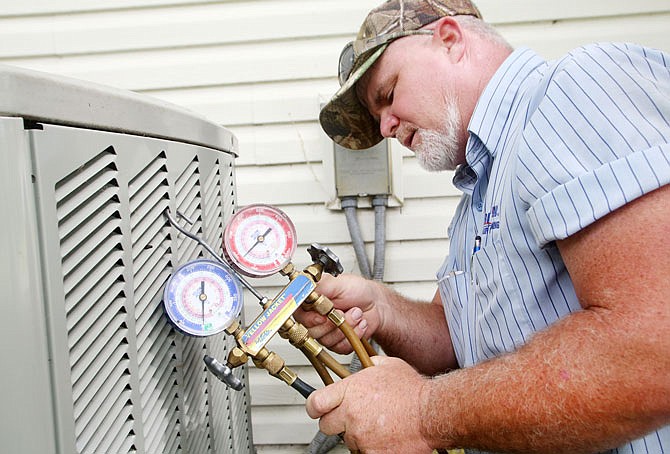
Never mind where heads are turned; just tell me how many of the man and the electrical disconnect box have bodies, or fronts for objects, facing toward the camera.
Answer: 1

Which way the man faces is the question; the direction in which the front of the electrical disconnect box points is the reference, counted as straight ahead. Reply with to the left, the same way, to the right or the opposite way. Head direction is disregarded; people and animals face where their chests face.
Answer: to the right

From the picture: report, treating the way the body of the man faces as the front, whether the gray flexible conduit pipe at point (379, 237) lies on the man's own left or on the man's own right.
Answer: on the man's own right

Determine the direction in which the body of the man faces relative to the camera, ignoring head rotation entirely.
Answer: to the viewer's left

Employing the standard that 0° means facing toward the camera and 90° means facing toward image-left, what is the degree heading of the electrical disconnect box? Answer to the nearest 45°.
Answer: approximately 0°

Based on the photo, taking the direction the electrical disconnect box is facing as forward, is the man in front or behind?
in front
